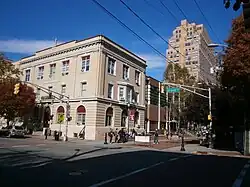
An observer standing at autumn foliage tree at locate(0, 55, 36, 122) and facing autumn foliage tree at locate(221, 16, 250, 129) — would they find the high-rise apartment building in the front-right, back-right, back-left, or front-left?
front-left

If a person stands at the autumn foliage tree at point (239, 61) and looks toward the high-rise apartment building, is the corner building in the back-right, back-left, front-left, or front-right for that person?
front-left
